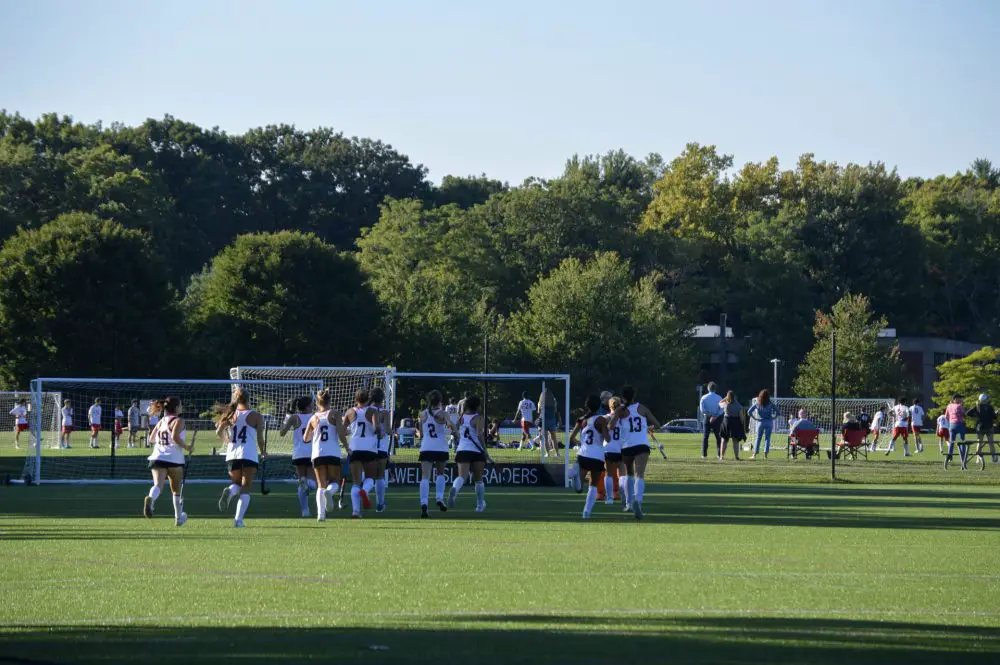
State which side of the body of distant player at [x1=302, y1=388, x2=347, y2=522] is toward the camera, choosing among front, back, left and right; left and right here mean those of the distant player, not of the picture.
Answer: back

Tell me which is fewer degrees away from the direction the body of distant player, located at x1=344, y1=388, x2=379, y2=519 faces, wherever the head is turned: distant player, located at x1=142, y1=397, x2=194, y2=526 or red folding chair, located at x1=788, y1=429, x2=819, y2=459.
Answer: the red folding chair

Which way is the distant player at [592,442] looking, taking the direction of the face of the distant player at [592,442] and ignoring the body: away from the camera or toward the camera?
away from the camera

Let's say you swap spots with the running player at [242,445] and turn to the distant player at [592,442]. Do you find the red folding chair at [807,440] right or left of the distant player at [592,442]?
left

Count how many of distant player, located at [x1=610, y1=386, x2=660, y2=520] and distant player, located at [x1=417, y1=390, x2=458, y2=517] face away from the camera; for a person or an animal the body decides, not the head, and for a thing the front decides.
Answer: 2

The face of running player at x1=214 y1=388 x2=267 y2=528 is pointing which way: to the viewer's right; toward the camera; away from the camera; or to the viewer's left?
away from the camera

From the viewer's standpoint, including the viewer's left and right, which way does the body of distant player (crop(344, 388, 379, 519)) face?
facing away from the viewer

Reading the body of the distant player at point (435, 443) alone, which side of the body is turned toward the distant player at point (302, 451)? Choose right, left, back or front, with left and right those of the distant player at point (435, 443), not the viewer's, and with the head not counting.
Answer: left

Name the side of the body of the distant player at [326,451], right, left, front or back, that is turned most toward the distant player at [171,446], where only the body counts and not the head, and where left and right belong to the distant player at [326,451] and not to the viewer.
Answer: left

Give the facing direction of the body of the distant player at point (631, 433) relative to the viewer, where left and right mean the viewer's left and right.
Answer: facing away from the viewer

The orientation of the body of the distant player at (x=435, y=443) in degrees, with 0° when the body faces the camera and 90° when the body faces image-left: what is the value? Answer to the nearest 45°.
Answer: approximately 180°

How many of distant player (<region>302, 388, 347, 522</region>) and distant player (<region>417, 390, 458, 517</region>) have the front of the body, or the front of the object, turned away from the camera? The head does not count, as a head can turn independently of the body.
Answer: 2

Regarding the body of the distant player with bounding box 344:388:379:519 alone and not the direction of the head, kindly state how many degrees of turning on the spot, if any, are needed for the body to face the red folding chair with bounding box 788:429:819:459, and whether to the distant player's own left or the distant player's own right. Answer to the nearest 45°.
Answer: approximately 45° to the distant player's own right
